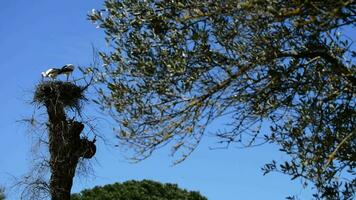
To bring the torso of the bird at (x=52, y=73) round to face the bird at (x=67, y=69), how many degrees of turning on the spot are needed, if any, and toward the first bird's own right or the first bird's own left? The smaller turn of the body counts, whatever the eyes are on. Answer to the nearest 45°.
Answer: approximately 135° to the first bird's own left

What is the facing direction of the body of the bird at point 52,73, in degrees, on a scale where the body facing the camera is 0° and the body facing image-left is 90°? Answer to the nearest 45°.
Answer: approximately 90°

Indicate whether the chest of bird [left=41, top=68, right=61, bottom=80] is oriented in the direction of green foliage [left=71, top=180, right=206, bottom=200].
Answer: no
